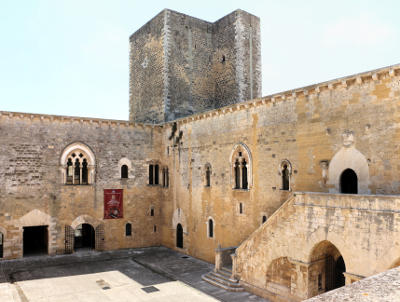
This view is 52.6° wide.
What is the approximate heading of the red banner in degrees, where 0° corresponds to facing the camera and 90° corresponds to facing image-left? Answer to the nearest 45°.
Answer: approximately 0°
